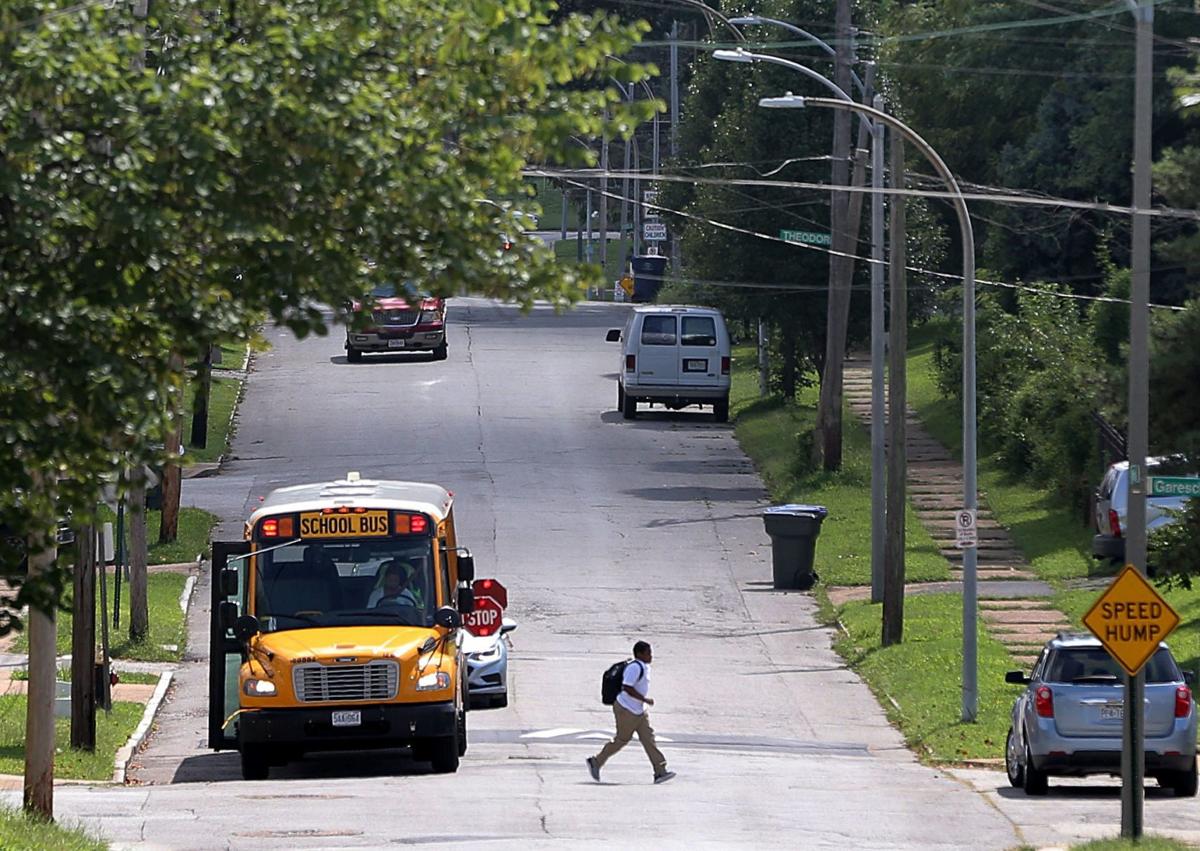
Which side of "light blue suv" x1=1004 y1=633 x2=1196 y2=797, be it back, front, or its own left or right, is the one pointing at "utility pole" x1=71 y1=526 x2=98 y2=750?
left

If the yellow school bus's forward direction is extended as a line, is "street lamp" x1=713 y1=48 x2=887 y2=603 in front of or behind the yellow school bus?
behind

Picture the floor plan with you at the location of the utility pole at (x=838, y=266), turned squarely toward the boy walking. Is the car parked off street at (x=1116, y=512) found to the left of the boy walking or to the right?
left

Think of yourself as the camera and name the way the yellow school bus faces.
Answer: facing the viewer

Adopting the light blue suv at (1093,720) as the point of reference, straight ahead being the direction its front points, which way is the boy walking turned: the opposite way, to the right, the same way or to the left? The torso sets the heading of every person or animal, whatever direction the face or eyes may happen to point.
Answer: to the right

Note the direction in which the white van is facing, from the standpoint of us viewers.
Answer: facing away from the viewer

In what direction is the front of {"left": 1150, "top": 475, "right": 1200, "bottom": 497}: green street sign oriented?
toward the camera

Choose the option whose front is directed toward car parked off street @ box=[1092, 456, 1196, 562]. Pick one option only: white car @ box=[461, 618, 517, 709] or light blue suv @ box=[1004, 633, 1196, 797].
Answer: the light blue suv

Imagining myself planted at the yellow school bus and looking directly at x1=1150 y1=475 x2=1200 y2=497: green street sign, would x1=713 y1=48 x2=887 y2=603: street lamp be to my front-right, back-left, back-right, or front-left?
front-left

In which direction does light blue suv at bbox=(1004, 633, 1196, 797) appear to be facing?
away from the camera

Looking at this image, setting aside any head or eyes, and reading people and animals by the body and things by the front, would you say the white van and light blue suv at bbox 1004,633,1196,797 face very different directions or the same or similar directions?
same or similar directions

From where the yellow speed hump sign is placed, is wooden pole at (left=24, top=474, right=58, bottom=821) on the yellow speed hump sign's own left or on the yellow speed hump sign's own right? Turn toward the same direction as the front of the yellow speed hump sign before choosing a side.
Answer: on the yellow speed hump sign's own right

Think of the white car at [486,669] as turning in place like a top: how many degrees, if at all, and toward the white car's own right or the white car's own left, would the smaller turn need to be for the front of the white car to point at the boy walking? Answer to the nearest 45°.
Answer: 0° — it already faces them

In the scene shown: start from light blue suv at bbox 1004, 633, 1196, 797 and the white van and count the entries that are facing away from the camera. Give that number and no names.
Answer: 2

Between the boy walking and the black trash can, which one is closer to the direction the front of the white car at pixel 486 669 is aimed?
the boy walking

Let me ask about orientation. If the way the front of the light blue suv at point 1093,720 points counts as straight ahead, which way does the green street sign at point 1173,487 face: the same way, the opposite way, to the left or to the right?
the opposite way

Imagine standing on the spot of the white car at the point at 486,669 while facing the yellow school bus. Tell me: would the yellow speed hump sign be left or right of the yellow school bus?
left

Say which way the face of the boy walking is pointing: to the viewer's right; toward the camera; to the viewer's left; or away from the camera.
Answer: to the viewer's right

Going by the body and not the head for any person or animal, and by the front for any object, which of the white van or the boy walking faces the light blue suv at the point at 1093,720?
the boy walking

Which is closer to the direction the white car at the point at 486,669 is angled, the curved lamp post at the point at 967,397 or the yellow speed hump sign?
the yellow speed hump sign
